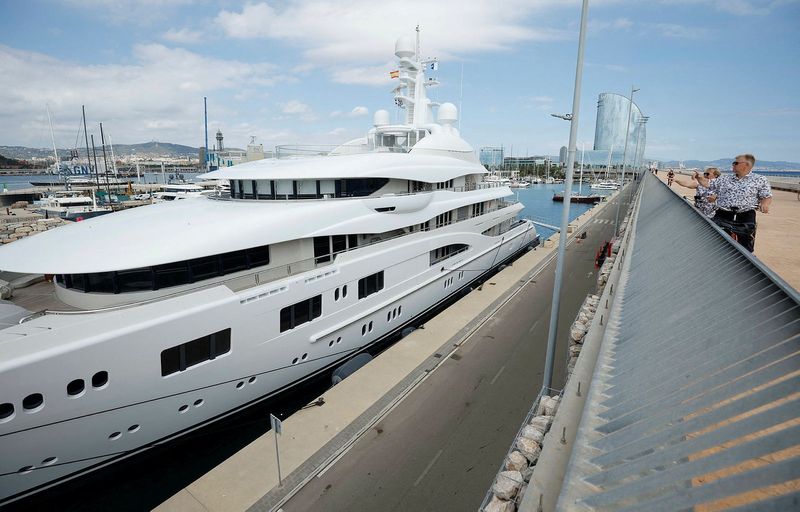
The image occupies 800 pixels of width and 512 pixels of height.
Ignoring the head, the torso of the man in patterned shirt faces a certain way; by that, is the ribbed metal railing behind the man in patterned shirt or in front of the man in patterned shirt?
in front

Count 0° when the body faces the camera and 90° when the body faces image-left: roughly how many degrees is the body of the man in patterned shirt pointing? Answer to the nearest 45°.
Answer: approximately 45°
